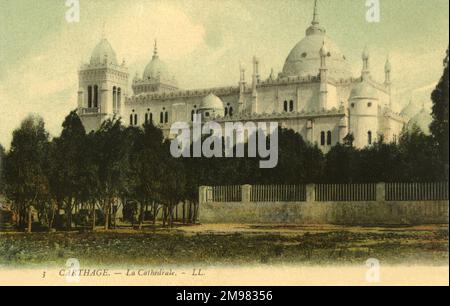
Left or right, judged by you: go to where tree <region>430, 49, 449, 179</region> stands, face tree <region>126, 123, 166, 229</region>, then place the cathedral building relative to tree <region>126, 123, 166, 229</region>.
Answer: right

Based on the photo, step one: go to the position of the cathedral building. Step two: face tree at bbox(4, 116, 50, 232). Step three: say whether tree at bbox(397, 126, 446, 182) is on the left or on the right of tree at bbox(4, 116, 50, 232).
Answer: left

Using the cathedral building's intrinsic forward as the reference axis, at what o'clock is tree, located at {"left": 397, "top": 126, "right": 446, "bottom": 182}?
The tree is roughly at 7 o'clock from the cathedral building.

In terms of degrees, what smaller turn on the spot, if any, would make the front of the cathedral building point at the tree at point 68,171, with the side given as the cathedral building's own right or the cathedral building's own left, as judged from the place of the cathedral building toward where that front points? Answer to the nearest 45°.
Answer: approximately 90° to the cathedral building's own left

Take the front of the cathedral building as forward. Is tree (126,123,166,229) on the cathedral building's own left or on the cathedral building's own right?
on the cathedral building's own left

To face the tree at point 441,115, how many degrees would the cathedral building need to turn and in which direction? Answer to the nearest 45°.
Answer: approximately 135° to its left

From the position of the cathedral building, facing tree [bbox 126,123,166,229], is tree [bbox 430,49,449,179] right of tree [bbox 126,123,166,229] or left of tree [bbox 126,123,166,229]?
left

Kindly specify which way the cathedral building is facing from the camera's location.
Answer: facing away from the viewer and to the left of the viewer

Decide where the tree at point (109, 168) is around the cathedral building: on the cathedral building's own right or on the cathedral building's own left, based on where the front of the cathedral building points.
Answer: on the cathedral building's own left

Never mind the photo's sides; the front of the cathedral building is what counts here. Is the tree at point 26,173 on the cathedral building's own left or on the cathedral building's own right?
on the cathedral building's own left
